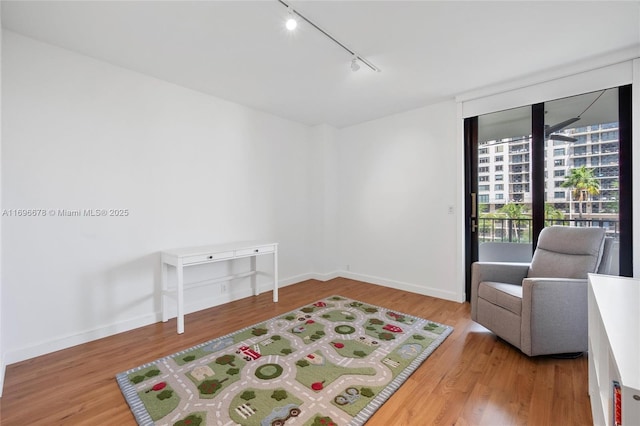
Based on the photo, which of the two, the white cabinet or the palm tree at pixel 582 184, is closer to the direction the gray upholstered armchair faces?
the white cabinet

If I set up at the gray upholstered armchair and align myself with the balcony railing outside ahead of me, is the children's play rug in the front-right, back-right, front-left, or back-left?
back-left

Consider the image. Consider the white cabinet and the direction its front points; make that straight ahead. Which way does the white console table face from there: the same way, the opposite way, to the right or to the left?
the opposite way

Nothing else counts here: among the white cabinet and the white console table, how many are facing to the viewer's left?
1

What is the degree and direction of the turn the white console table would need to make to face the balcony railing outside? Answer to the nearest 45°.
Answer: approximately 45° to its left

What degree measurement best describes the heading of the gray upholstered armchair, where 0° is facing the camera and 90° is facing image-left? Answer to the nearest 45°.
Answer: approximately 45°

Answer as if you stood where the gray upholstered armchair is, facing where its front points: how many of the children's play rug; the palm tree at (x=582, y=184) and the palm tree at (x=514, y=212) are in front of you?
1

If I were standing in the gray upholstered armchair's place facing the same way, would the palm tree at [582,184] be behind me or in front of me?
behind

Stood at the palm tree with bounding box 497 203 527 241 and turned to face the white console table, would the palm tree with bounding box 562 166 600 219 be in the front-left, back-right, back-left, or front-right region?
back-left

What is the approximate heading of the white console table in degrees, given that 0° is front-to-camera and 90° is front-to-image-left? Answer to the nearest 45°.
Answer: approximately 315°

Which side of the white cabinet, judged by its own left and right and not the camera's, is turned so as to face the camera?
left
